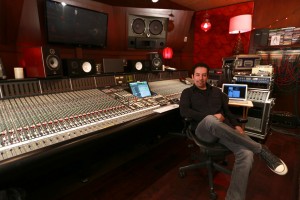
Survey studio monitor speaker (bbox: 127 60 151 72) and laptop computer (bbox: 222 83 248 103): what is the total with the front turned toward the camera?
2

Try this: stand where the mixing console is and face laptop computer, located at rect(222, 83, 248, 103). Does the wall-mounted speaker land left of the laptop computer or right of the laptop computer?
left

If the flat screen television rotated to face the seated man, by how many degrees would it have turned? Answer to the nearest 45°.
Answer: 0° — it already faces them

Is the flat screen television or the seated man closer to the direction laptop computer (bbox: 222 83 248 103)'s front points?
the seated man

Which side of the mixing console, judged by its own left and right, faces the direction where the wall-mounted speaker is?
left

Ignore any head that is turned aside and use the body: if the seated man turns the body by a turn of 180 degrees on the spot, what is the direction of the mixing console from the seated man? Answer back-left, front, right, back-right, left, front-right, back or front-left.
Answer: left

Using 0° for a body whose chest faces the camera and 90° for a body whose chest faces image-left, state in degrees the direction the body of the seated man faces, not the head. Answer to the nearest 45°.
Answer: approximately 315°

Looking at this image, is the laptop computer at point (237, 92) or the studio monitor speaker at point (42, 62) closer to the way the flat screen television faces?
the laptop computer

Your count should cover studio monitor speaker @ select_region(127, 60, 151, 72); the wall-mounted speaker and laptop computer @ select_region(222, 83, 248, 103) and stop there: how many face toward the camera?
3

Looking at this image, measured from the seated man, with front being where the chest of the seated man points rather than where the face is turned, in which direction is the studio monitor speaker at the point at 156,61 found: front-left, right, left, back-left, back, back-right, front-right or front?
back
